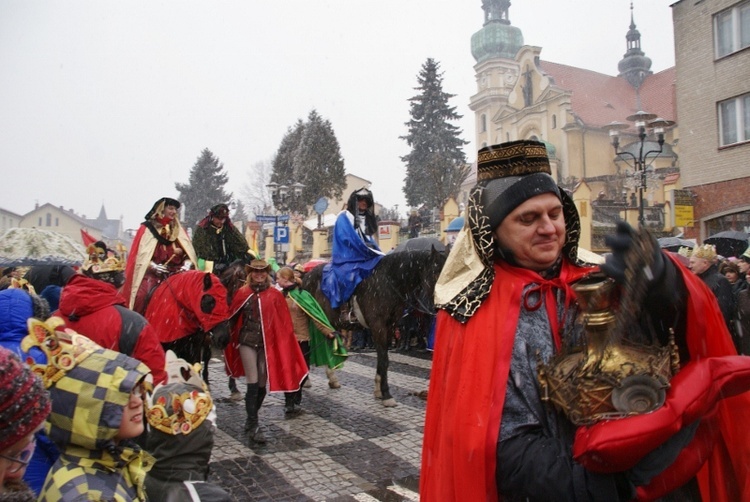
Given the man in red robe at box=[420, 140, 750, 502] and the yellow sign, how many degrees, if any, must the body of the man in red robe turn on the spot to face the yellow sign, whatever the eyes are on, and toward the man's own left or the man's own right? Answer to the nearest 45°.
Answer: approximately 135° to the man's own left

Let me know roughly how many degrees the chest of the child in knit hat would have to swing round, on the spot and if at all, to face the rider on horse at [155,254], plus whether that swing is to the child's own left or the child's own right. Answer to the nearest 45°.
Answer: approximately 90° to the child's own left

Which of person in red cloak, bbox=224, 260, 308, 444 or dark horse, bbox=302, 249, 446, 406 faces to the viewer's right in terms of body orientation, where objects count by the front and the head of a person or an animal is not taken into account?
the dark horse

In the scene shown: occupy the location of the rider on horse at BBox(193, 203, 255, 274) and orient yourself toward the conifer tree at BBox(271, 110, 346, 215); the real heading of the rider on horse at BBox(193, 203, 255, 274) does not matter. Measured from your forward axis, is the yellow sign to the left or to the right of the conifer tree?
right

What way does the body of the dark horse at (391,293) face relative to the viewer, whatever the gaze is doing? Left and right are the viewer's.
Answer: facing to the right of the viewer

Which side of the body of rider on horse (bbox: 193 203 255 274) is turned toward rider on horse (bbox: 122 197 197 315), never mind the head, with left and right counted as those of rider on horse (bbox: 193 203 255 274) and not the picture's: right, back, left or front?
right

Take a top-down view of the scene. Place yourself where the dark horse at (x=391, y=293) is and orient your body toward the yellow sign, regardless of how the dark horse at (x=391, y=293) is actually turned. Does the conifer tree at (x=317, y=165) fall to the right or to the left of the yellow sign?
left

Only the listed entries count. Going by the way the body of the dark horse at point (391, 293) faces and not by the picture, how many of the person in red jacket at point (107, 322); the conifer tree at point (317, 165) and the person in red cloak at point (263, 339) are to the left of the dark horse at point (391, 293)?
1

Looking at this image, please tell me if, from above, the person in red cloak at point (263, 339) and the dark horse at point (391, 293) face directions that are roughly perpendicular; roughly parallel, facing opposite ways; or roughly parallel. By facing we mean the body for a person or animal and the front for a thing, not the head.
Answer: roughly perpendicular

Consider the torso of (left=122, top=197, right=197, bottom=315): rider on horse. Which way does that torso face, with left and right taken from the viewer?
facing the viewer and to the right of the viewer

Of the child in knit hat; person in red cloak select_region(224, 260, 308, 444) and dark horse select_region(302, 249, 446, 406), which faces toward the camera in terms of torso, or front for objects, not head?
the person in red cloak

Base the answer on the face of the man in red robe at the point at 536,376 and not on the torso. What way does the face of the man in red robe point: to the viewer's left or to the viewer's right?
to the viewer's right

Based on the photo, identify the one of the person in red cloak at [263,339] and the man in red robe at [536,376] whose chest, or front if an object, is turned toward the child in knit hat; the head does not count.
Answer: the person in red cloak

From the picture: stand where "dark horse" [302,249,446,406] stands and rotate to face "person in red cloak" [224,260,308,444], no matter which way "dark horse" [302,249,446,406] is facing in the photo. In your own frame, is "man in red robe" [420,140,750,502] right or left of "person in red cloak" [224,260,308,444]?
left
